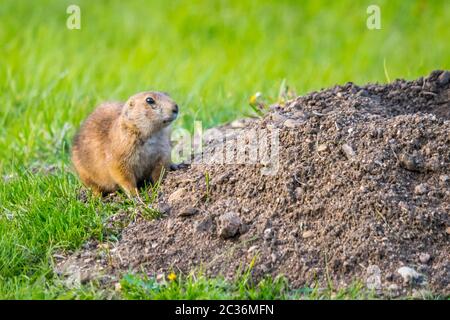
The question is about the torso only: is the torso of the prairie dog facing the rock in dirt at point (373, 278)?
yes

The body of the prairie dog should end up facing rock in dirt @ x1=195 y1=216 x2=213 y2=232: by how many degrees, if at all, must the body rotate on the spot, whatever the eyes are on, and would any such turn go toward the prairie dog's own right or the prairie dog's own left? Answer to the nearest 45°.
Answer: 0° — it already faces it

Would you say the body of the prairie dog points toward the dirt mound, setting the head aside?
yes

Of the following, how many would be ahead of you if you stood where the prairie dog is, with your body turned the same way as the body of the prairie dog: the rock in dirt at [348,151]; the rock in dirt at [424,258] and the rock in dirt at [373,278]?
3

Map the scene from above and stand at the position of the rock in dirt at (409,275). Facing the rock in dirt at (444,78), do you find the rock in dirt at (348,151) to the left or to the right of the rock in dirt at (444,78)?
left

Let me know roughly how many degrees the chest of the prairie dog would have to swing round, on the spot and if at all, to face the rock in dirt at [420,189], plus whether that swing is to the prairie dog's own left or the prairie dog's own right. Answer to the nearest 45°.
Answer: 0° — it already faces it

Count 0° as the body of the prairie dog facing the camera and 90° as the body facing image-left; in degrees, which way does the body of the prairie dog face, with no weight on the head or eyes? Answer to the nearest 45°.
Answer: approximately 315°

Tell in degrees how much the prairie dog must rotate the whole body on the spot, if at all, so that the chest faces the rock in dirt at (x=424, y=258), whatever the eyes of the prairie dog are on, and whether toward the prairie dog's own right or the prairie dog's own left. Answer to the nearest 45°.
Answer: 0° — it already faces it
